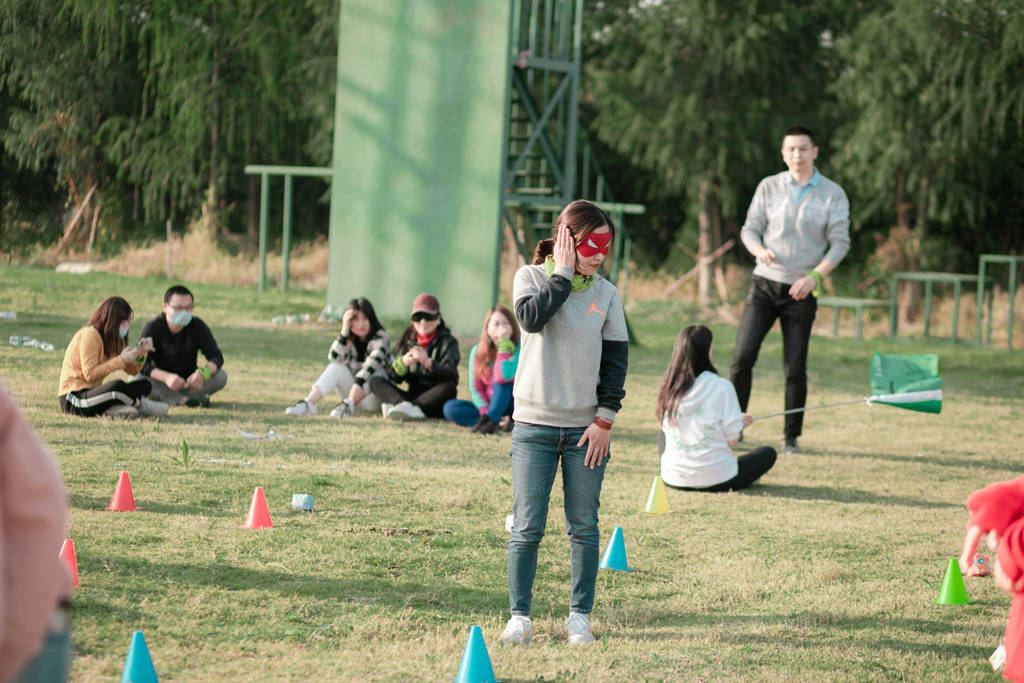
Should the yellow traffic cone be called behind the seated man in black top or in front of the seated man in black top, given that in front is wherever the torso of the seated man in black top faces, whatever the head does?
in front

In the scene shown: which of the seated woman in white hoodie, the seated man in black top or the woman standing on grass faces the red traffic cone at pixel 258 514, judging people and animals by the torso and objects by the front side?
the seated man in black top

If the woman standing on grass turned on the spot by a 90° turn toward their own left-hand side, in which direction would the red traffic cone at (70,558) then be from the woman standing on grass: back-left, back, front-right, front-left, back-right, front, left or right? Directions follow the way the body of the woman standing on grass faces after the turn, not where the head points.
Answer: back

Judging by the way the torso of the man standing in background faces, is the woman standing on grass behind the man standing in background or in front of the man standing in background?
in front

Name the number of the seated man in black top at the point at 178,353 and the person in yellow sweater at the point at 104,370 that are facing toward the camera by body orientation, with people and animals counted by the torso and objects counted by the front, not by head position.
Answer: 1

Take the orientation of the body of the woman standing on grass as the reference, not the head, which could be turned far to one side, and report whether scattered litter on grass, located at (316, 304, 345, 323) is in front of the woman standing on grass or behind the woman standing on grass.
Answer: behind

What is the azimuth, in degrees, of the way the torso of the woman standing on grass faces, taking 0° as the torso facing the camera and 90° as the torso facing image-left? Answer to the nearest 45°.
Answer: approximately 0°

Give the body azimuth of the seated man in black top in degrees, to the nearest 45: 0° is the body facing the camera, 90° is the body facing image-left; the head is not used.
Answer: approximately 0°

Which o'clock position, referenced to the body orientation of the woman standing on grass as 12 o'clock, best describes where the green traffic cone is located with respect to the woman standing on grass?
The green traffic cone is roughly at 8 o'clock from the woman standing on grass.

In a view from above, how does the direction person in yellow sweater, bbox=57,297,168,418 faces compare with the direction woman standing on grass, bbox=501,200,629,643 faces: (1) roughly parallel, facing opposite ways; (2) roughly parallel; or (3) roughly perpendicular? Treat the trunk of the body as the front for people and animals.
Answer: roughly perpendicular

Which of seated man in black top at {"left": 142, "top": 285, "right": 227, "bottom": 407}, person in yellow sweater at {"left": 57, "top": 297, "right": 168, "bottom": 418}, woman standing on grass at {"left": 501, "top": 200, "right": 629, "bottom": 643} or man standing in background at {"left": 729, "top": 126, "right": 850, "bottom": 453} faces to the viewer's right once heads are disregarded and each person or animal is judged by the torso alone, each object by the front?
the person in yellow sweater
